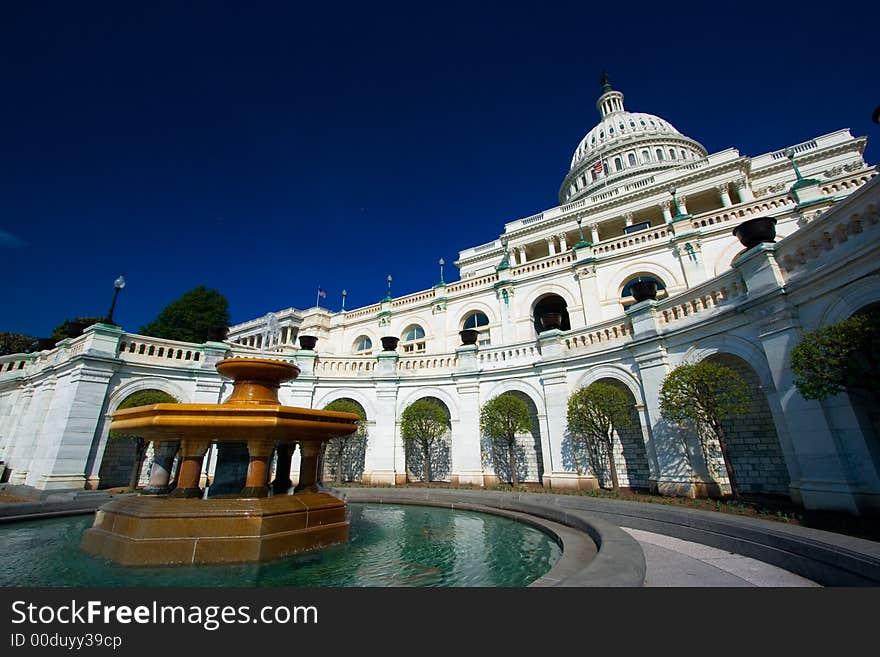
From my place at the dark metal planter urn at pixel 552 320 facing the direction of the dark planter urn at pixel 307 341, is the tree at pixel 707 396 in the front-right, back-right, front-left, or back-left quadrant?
back-left

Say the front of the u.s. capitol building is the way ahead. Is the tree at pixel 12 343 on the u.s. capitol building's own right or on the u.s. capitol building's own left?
on the u.s. capitol building's own right

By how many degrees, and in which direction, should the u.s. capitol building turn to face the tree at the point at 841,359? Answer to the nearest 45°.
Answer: approximately 45° to its left

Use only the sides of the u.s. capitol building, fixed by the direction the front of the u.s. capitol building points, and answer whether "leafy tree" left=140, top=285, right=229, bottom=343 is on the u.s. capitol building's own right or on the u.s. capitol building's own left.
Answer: on the u.s. capitol building's own right

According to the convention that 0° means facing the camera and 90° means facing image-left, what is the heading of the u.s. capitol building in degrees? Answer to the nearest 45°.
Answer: approximately 45°
